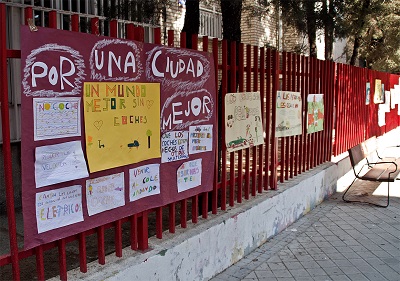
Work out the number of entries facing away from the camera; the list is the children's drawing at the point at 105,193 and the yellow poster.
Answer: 0

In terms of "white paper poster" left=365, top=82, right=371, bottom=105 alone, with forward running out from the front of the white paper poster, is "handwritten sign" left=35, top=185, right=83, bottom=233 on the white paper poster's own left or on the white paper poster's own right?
on the white paper poster's own right

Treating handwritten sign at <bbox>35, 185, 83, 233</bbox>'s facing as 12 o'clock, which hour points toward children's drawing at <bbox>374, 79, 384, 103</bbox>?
The children's drawing is roughly at 9 o'clock from the handwritten sign.

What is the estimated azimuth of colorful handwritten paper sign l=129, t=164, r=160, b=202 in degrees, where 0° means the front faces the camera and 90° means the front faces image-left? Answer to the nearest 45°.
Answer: approximately 315°

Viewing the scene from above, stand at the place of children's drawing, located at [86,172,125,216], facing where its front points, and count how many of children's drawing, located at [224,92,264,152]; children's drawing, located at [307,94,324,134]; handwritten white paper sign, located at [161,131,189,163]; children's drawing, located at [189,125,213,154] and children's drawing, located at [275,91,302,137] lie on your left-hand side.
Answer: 5

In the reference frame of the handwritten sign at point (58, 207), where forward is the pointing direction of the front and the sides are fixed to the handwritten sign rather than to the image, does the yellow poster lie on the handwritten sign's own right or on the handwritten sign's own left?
on the handwritten sign's own left

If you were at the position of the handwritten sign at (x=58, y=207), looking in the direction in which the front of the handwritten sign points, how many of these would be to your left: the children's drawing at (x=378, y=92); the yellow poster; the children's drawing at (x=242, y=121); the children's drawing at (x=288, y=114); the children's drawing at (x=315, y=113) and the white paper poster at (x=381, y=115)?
6

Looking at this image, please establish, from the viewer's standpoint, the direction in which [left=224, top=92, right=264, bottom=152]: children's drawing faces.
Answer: facing the viewer and to the right of the viewer

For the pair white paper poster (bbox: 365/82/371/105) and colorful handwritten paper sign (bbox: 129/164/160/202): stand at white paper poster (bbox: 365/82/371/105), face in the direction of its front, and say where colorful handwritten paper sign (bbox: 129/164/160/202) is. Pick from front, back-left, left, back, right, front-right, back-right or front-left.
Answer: front-right

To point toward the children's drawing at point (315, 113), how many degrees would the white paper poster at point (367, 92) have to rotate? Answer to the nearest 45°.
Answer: approximately 45° to its right

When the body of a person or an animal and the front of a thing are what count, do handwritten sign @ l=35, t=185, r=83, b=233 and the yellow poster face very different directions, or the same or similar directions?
same or similar directions

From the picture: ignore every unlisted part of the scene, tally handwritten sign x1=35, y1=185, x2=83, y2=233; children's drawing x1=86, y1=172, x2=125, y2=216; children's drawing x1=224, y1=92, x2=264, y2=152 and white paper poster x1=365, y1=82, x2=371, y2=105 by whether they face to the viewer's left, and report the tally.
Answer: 0

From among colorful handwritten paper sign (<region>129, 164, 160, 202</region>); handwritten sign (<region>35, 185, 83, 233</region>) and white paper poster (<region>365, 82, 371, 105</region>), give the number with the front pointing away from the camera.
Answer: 0

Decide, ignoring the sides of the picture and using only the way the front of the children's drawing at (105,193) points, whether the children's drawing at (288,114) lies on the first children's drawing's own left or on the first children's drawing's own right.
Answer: on the first children's drawing's own left

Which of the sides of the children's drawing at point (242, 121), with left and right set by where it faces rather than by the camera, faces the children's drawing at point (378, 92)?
left
